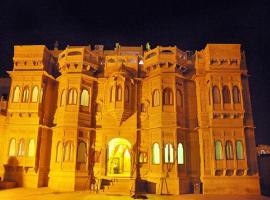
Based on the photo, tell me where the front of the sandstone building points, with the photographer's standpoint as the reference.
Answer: facing the viewer
